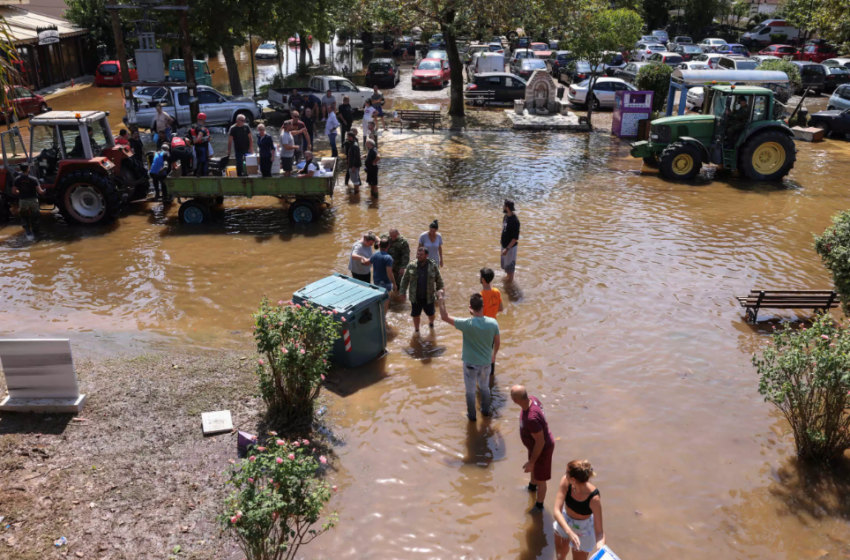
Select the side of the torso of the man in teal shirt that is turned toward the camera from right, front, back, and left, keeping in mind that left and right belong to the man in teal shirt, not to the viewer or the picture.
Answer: back

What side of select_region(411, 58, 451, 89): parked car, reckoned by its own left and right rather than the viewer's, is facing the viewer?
front

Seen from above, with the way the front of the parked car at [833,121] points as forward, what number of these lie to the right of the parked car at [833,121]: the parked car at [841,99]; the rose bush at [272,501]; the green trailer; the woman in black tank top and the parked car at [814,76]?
2

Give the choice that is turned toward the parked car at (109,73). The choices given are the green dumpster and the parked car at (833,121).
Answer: the parked car at (833,121)

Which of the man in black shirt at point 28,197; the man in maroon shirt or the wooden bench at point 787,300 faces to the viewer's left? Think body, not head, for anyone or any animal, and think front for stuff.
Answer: the man in maroon shirt

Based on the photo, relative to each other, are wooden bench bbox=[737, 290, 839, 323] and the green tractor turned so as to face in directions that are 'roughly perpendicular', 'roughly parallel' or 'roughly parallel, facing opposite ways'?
roughly perpendicular

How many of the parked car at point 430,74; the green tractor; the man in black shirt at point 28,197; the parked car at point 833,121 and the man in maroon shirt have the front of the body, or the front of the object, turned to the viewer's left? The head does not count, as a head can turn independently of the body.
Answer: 3

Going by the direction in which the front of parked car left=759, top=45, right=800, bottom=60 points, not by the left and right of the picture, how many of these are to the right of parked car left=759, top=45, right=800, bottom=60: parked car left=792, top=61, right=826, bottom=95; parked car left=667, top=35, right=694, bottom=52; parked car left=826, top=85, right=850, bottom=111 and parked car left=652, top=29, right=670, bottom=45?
2

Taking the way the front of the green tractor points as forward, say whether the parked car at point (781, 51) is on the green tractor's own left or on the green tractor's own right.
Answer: on the green tractor's own right

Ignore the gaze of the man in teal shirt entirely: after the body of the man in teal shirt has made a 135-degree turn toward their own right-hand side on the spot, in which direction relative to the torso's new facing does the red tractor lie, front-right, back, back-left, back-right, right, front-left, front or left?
back

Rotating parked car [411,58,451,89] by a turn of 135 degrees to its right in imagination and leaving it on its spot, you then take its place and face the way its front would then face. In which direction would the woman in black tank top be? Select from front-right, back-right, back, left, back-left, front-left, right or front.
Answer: back-left

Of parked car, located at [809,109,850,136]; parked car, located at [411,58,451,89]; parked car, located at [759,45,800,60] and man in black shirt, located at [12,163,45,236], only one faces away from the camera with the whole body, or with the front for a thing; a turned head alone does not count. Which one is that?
the man in black shirt

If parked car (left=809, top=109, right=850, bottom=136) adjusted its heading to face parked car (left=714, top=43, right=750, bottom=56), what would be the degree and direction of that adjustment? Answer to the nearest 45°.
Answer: approximately 90° to its right

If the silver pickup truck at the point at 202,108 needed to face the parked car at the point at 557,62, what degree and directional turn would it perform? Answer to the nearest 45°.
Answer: approximately 45° to its left

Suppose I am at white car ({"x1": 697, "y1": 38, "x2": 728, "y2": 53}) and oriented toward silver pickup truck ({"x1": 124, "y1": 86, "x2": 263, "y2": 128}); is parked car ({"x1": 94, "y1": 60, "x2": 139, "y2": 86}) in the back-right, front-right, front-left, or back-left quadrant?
front-right

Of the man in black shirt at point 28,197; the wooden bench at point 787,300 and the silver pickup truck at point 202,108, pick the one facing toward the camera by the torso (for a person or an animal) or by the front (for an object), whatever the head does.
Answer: the wooden bench
